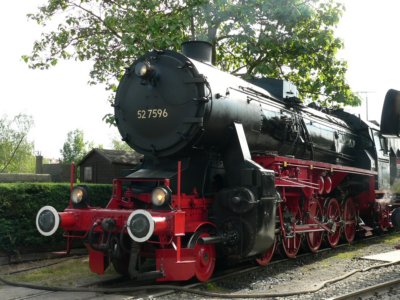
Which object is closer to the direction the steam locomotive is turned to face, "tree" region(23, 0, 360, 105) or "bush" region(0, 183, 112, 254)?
the bush

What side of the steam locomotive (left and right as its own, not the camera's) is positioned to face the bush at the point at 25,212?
right

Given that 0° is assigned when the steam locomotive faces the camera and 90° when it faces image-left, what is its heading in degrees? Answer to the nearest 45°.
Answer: approximately 45°

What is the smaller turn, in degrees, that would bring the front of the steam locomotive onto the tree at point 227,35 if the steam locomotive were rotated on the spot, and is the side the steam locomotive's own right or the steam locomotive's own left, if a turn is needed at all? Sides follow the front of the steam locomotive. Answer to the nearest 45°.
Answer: approximately 135° to the steam locomotive's own right

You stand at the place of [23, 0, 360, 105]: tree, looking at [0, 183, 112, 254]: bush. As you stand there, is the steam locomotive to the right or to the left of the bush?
left
